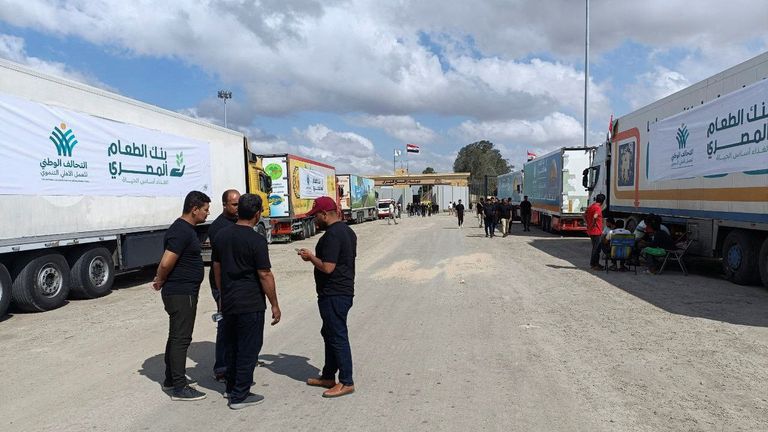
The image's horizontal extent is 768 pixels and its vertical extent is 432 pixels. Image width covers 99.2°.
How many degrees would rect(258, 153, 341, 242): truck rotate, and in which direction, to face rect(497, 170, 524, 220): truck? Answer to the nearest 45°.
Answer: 0° — it already faces it

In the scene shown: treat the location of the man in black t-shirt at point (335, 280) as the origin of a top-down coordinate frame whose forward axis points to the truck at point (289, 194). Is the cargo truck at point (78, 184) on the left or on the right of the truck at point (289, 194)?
left

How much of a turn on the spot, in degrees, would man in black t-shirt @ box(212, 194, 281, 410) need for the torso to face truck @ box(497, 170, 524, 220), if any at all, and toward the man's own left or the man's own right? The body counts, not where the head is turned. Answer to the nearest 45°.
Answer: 0° — they already face it

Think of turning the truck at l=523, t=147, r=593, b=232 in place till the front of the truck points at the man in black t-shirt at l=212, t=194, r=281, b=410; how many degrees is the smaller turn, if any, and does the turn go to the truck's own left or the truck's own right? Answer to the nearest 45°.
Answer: approximately 135° to the truck's own left

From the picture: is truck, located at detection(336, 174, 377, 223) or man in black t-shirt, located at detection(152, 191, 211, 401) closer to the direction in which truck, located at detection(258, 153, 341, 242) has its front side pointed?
the truck

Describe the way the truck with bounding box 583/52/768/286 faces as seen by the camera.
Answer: facing away from the viewer and to the left of the viewer

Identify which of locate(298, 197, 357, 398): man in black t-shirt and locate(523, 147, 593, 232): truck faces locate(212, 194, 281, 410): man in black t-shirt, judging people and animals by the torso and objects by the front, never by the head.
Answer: locate(298, 197, 357, 398): man in black t-shirt

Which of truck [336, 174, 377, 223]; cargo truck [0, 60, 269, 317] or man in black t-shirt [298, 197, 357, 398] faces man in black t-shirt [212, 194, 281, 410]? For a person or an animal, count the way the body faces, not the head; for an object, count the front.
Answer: man in black t-shirt [298, 197, 357, 398]

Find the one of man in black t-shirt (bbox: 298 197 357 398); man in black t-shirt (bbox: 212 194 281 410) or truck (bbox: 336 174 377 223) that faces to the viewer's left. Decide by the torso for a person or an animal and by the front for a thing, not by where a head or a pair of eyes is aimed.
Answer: man in black t-shirt (bbox: 298 197 357 398)

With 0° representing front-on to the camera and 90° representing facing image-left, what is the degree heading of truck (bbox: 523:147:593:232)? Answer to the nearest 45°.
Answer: approximately 135°

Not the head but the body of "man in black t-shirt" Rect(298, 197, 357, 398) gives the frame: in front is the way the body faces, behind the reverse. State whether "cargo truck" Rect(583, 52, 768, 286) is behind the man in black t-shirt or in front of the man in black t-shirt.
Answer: behind

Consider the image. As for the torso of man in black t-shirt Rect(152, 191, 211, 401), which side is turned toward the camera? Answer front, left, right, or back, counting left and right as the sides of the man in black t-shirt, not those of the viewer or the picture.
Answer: right

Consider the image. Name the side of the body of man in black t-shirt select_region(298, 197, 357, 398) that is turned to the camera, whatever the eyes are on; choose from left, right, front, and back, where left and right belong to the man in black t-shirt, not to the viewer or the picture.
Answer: left

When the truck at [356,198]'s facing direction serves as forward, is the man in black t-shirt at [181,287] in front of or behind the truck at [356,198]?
behind

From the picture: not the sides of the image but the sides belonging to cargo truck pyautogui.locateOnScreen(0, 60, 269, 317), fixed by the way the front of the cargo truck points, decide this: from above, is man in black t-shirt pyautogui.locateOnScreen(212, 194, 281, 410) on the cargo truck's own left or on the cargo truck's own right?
on the cargo truck's own right

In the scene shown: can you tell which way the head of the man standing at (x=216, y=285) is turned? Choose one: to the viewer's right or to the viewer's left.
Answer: to the viewer's right
